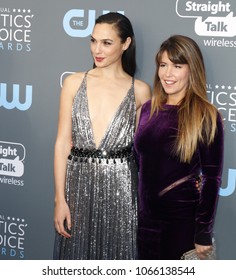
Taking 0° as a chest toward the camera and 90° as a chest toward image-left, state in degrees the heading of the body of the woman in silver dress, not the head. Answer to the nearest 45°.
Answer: approximately 0°

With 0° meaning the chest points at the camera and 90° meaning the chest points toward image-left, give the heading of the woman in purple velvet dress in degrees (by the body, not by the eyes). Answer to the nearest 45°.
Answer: approximately 45°
